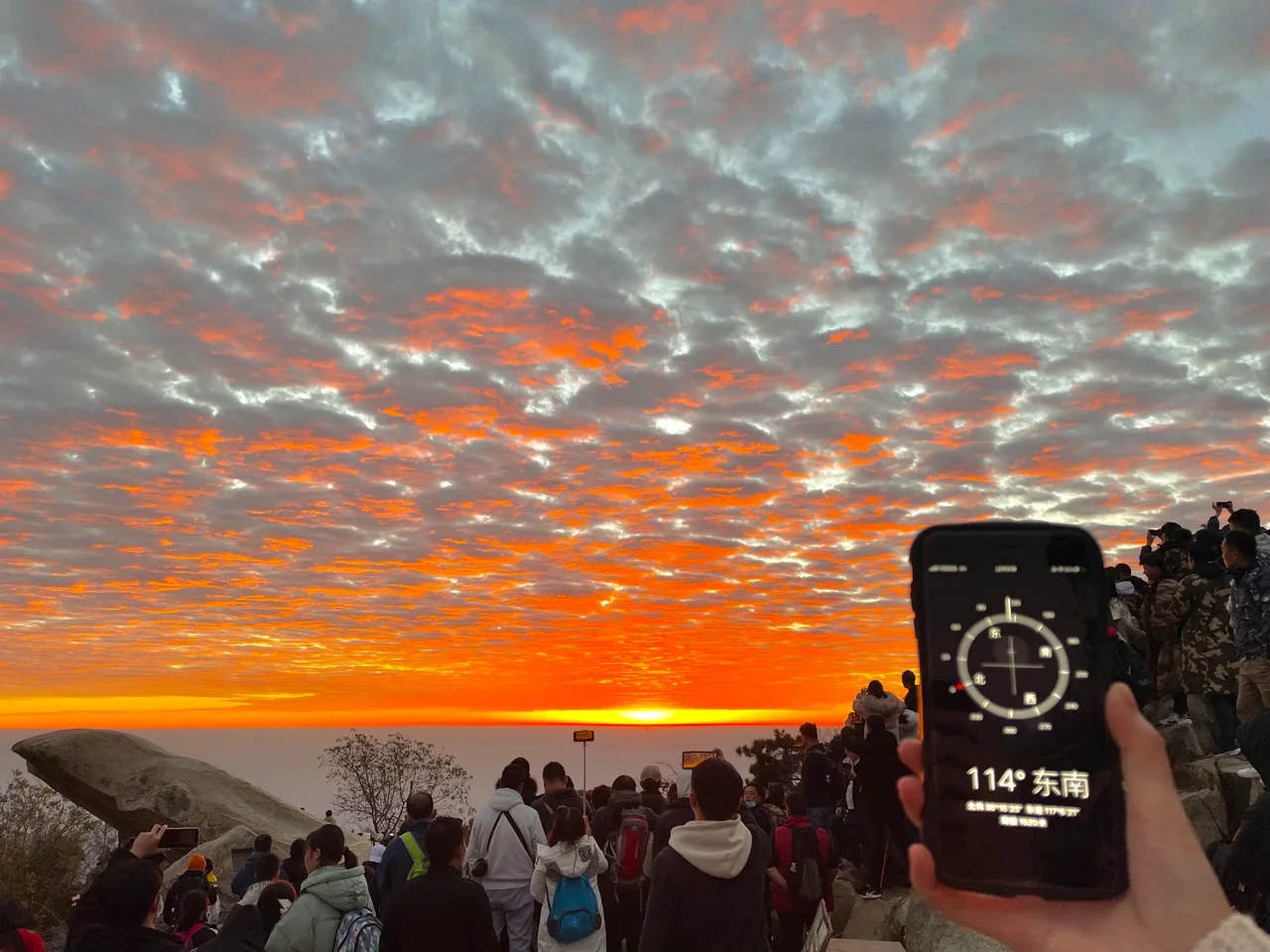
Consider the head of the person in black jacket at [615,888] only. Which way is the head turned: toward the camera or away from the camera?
away from the camera

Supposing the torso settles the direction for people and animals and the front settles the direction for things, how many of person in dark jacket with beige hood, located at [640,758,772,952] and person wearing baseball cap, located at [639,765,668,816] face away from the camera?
2

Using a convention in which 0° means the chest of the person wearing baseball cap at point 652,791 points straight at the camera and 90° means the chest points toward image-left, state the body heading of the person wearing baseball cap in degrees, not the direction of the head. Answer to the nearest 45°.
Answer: approximately 180°

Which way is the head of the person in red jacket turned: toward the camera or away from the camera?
away from the camera

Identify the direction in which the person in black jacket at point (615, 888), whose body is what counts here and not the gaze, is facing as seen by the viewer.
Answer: away from the camera

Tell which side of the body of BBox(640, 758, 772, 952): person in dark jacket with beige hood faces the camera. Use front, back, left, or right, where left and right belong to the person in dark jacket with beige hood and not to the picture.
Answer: back

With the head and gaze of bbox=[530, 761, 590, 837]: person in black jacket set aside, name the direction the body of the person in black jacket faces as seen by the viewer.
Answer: away from the camera

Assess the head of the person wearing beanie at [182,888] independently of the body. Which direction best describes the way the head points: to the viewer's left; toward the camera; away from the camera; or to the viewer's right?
away from the camera

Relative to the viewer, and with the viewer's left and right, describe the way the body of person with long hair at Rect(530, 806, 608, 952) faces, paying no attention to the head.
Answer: facing away from the viewer

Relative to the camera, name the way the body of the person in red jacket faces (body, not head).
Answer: away from the camera

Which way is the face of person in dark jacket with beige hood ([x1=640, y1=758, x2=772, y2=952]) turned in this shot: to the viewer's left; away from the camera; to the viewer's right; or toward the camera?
away from the camera
